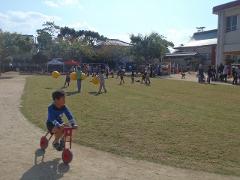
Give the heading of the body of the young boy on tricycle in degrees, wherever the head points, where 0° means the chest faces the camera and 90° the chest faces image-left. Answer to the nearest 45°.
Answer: approximately 315°

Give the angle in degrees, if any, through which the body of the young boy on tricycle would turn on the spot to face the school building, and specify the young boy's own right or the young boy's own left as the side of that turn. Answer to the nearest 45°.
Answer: approximately 90° to the young boy's own left
